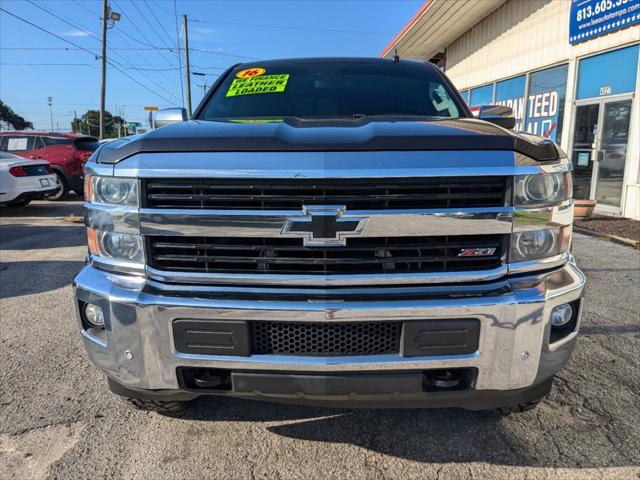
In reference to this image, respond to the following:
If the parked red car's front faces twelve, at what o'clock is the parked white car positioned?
The parked white car is roughly at 8 o'clock from the parked red car.

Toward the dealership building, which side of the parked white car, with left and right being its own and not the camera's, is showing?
back

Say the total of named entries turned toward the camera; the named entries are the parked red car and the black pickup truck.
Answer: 1

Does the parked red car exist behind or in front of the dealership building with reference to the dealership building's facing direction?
in front

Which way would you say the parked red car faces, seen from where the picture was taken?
facing away from the viewer and to the left of the viewer

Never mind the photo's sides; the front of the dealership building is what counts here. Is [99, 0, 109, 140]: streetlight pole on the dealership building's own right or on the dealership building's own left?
on the dealership building's own right

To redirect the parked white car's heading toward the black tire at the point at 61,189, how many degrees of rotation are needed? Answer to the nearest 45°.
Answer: approximately 45° to its right

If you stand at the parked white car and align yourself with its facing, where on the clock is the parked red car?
The parked red car is roughly at 2 o'clock from the parked white car.

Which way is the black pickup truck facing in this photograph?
toward the camera

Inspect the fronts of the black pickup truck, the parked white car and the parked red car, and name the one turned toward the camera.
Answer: the black pickup truck

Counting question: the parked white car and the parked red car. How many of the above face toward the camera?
0

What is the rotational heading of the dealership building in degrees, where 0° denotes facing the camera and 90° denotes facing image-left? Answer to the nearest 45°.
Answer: approximately 45°

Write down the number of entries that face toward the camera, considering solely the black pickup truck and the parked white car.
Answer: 1

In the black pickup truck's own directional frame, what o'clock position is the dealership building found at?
The dealership building is roughly at 7 o'clock from the black pickup truck.

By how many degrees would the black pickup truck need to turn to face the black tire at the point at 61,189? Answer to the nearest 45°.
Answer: approximately 135° to its right

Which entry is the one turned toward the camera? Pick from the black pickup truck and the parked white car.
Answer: the black pickup truck

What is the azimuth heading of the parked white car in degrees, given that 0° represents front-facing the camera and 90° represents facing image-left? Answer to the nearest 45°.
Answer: approximately 135°
